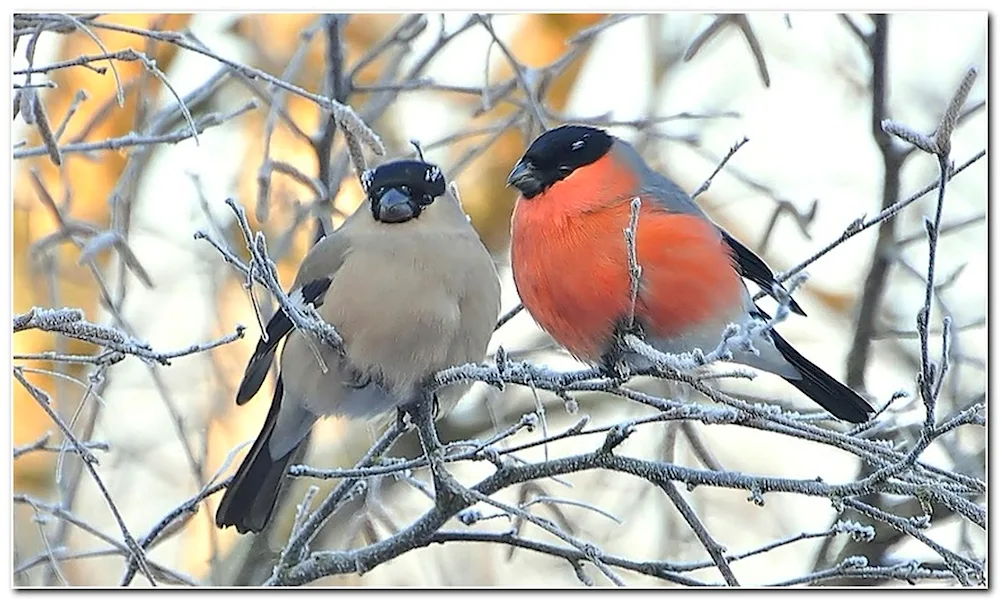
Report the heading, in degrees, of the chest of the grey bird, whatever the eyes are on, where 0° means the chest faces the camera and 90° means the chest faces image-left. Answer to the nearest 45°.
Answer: approximately 315°
